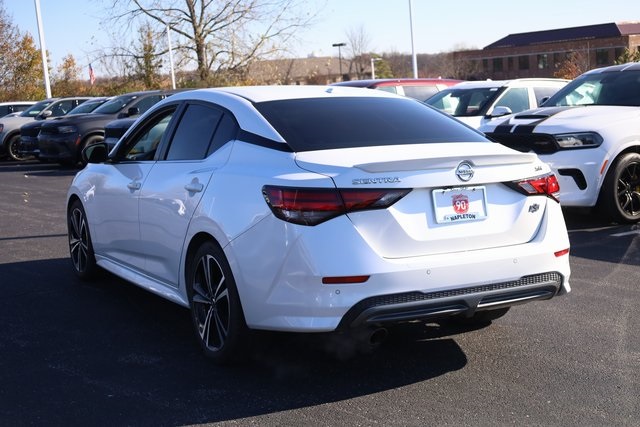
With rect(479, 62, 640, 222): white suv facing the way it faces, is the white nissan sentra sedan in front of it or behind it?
in front

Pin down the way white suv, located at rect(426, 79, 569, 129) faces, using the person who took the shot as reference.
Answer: facing the viewer and to the left of the viewer

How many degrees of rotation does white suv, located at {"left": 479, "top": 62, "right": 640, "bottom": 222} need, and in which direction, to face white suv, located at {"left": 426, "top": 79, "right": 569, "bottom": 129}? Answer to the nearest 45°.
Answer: approximately 135° to its right

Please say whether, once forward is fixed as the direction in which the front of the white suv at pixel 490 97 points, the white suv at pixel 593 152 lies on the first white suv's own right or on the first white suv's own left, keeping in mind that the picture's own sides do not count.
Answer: on the first white suv's own left

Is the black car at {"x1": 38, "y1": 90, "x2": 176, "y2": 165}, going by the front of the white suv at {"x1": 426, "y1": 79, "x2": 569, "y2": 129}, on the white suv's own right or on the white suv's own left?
on the white suv's own right

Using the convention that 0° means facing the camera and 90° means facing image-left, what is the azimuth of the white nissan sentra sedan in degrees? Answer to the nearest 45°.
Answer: approximately 135°

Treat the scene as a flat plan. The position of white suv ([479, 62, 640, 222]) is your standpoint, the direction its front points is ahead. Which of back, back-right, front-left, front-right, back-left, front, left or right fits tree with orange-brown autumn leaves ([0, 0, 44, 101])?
right

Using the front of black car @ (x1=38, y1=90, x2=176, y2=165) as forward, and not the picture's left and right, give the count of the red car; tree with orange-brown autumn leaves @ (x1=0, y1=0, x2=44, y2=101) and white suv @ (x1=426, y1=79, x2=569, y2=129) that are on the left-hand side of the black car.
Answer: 2

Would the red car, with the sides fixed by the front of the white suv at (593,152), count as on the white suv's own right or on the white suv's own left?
on the white suv's own right

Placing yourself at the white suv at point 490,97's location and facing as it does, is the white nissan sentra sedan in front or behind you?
in front

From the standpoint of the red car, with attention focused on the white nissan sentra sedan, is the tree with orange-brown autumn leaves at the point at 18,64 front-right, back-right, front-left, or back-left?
back-right

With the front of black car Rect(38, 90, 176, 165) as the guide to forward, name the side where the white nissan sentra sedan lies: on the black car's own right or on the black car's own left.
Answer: on the black car's own left

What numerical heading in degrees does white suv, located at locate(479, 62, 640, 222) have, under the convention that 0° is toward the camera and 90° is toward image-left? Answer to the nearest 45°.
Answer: approximately 45°

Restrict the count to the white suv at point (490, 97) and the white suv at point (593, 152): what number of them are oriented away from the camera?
0
